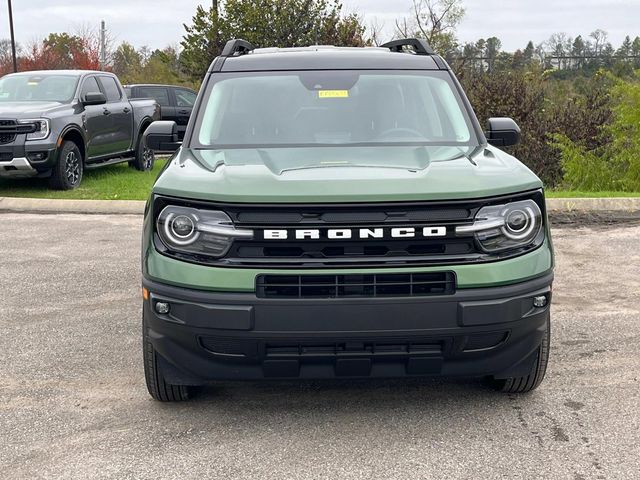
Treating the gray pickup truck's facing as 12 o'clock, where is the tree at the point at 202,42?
The tree is roughly at 5 o'clock from the gray pickup truck.

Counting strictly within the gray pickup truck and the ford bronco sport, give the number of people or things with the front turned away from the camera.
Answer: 0

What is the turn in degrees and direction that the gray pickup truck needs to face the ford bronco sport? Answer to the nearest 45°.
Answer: approximately 45° to its left

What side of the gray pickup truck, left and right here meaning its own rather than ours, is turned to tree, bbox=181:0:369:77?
back

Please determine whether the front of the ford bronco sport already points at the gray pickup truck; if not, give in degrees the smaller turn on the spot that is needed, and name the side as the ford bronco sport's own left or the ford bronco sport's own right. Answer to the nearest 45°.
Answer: approximately 135° to the ford bronco sport's own right

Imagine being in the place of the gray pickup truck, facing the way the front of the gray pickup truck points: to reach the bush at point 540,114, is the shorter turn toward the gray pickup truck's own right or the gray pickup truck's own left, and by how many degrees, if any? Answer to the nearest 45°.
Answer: approximately 135° to the gray pickup truck's own left

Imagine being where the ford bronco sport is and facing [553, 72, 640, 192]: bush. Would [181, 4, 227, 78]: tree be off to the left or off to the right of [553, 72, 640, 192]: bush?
left

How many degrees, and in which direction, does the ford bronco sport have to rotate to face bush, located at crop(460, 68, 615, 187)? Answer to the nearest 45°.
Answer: approximately 180°

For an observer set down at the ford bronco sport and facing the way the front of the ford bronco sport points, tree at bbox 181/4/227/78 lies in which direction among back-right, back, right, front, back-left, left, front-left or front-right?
back

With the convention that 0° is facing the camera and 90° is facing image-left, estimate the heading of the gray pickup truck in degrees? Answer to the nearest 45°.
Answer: approximately 45°

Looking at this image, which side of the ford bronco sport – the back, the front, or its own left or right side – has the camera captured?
front

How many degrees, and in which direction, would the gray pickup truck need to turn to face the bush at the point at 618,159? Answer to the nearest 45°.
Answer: approximately 135° to its left

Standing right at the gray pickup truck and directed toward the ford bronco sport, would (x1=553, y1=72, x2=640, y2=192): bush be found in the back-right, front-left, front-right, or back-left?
front-left
